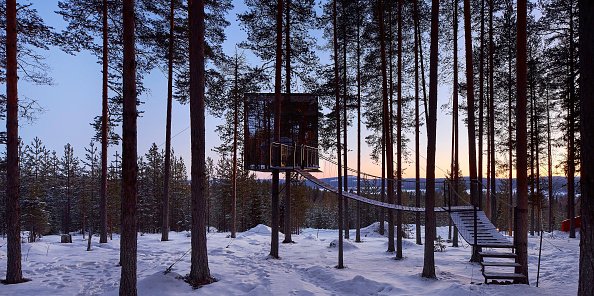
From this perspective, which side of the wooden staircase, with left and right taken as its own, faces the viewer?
front
